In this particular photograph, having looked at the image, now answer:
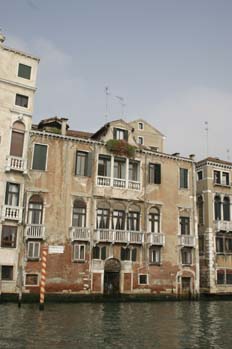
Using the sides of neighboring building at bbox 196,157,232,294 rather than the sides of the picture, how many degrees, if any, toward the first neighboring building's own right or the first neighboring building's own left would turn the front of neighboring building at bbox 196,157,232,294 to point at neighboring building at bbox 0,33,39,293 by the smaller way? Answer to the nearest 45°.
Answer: approximately 45° to the first neighboring building's own right

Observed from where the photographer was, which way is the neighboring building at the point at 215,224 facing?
facing the viewer
